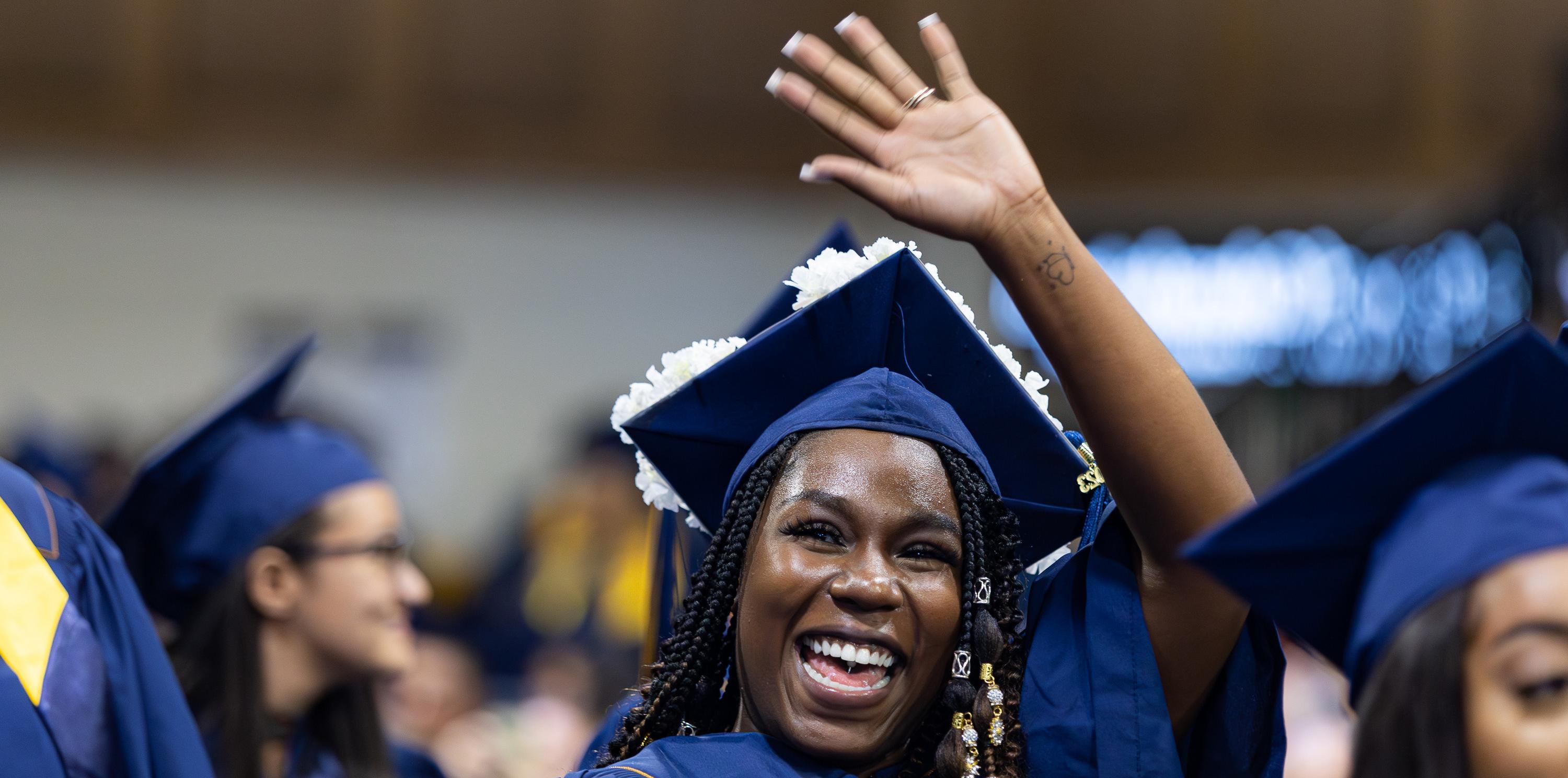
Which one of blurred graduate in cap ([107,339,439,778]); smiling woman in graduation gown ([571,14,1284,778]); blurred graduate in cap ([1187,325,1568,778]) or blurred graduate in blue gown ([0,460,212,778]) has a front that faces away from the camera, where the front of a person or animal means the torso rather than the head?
blurred graduate in blue gown ([0,460,212,778])

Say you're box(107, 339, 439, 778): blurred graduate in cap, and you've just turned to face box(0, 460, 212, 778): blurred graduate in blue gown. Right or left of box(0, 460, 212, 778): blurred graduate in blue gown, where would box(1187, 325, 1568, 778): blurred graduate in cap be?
left

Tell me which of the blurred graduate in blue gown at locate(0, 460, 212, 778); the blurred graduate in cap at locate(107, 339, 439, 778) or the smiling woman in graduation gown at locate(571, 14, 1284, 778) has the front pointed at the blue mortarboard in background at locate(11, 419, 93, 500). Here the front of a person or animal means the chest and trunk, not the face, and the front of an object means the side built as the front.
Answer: the blurred graduate in blue gown at locate(0, 460, 212, 778)

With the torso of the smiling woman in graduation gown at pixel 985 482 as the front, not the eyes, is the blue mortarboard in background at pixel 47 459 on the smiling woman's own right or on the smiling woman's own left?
on the smiling woman's own right

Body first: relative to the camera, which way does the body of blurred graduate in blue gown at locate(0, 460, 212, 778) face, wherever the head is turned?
away from the camera

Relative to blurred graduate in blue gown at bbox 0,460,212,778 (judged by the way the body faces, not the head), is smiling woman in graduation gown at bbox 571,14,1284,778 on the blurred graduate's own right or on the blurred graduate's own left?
on the blurred graduate's own right

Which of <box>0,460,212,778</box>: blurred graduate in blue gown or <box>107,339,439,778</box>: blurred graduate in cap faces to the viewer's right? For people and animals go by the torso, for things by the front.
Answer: <box>107,339,439,778</box>: blurred graduate in cap

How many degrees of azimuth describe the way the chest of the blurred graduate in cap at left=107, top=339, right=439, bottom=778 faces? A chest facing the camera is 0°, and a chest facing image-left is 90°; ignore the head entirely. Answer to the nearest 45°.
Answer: approximately 270°

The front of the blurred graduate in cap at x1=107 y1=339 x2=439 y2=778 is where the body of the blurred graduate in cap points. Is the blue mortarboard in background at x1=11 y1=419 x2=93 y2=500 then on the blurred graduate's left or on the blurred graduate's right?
on the blurred graduate's left

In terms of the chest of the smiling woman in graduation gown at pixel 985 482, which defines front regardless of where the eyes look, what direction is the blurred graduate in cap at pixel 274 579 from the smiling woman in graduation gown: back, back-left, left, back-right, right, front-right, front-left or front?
back-right

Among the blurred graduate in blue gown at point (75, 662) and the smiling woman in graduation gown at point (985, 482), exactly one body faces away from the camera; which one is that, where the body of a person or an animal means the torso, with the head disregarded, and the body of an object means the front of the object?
the blurred graduate in blue gown

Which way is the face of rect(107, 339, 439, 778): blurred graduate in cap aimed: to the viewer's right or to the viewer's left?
to the viewer's right
